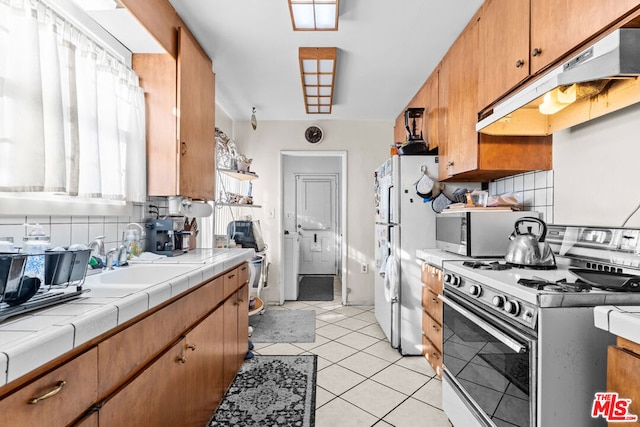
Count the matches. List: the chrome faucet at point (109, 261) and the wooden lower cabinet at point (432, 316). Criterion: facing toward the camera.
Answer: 0

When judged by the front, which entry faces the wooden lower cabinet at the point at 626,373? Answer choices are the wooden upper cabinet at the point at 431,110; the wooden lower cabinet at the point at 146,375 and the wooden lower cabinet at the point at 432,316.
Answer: the wooden lower cabinet at the point at 146,375

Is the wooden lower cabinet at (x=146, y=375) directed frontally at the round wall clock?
no

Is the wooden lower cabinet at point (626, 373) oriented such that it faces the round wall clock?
no

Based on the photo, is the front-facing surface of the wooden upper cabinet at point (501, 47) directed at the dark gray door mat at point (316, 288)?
no

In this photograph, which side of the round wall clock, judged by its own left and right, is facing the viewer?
front

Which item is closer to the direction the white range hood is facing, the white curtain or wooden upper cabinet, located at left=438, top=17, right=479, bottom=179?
the white curtain

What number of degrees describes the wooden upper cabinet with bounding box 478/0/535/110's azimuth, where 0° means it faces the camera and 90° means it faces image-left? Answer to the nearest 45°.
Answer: approximately 45°

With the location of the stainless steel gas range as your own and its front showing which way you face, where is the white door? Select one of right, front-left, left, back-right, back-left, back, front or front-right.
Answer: right

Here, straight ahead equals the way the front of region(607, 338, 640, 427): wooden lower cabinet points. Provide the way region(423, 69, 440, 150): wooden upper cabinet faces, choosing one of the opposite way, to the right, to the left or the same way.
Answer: the same way

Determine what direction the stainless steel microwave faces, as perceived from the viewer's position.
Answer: facing the viewer and to the left of the viewer

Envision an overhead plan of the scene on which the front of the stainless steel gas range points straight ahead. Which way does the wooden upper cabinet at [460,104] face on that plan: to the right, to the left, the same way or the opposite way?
the same way

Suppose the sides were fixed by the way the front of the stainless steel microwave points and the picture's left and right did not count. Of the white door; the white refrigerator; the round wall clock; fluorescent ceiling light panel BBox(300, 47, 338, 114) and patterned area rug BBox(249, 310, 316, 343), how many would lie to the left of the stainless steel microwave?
0

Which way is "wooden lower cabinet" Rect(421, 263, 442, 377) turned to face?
to the viewer's left

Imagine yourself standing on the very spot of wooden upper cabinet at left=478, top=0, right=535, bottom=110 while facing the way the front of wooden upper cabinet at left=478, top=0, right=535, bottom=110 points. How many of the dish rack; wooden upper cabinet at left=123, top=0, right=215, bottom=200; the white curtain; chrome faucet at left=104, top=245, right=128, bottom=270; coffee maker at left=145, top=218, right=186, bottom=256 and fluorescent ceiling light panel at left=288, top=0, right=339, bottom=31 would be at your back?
0

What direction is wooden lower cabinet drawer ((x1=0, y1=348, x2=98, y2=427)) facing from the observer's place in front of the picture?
facing the viewer and to the right of the viewer

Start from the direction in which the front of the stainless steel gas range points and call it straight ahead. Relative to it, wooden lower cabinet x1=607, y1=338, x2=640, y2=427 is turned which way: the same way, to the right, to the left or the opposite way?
the same way

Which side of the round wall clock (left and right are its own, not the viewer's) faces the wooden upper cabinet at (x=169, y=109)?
front
